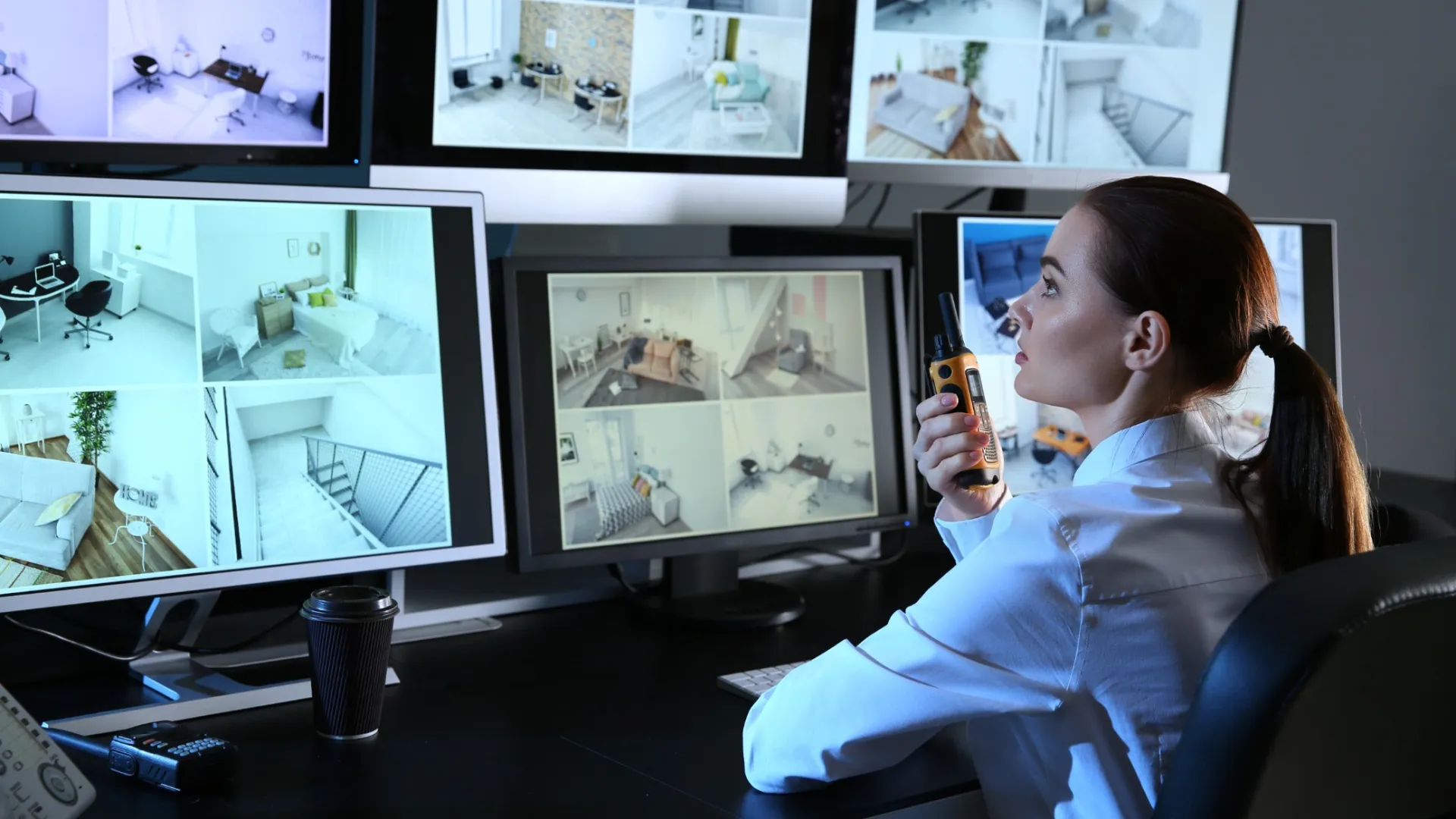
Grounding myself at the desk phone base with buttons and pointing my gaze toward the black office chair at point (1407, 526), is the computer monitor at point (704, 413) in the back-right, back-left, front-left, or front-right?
front-left

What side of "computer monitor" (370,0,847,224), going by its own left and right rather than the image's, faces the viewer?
front

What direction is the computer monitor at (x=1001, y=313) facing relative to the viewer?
toward the camera

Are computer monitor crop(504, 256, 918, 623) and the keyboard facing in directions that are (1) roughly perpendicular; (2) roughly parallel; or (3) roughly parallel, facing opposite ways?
roughly parallel

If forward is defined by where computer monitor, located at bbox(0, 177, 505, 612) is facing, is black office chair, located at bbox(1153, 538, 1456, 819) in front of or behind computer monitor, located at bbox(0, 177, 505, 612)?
in front

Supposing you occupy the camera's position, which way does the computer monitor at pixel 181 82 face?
facing the viewer

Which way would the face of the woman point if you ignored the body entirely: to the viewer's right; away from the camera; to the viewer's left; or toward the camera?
to the viewer's left

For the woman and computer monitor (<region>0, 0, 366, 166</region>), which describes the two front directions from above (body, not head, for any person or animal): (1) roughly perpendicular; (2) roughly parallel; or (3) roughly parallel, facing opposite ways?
roughly parallel, facing opposite ways

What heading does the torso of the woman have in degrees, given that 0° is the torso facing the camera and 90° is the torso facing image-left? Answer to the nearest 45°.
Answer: approximately 135°

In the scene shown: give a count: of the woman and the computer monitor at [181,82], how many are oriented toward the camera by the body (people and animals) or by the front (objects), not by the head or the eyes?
1
